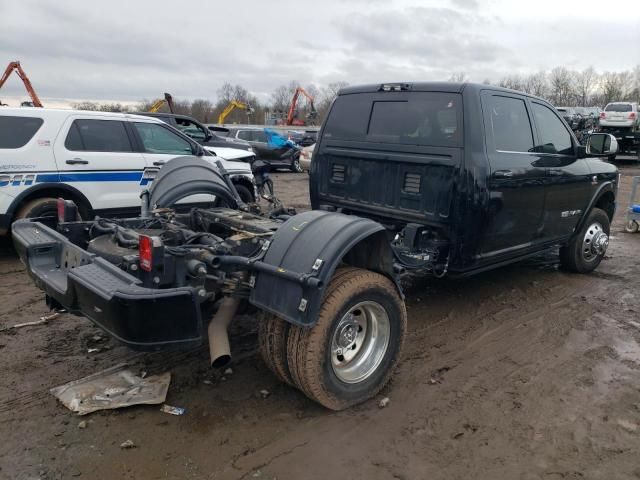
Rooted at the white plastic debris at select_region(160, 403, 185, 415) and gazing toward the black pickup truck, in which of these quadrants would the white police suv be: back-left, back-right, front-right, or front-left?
front-left

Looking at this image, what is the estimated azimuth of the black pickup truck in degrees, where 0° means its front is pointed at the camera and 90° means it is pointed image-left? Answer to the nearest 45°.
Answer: approximately 225°

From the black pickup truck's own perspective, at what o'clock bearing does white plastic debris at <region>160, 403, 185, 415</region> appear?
The white plastic debris is roughly at 6 o'clock from the black pickup truck.

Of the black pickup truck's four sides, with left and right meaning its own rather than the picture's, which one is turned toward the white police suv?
left

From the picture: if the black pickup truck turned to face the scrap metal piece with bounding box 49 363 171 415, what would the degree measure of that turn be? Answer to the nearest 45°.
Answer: approximately 180°
